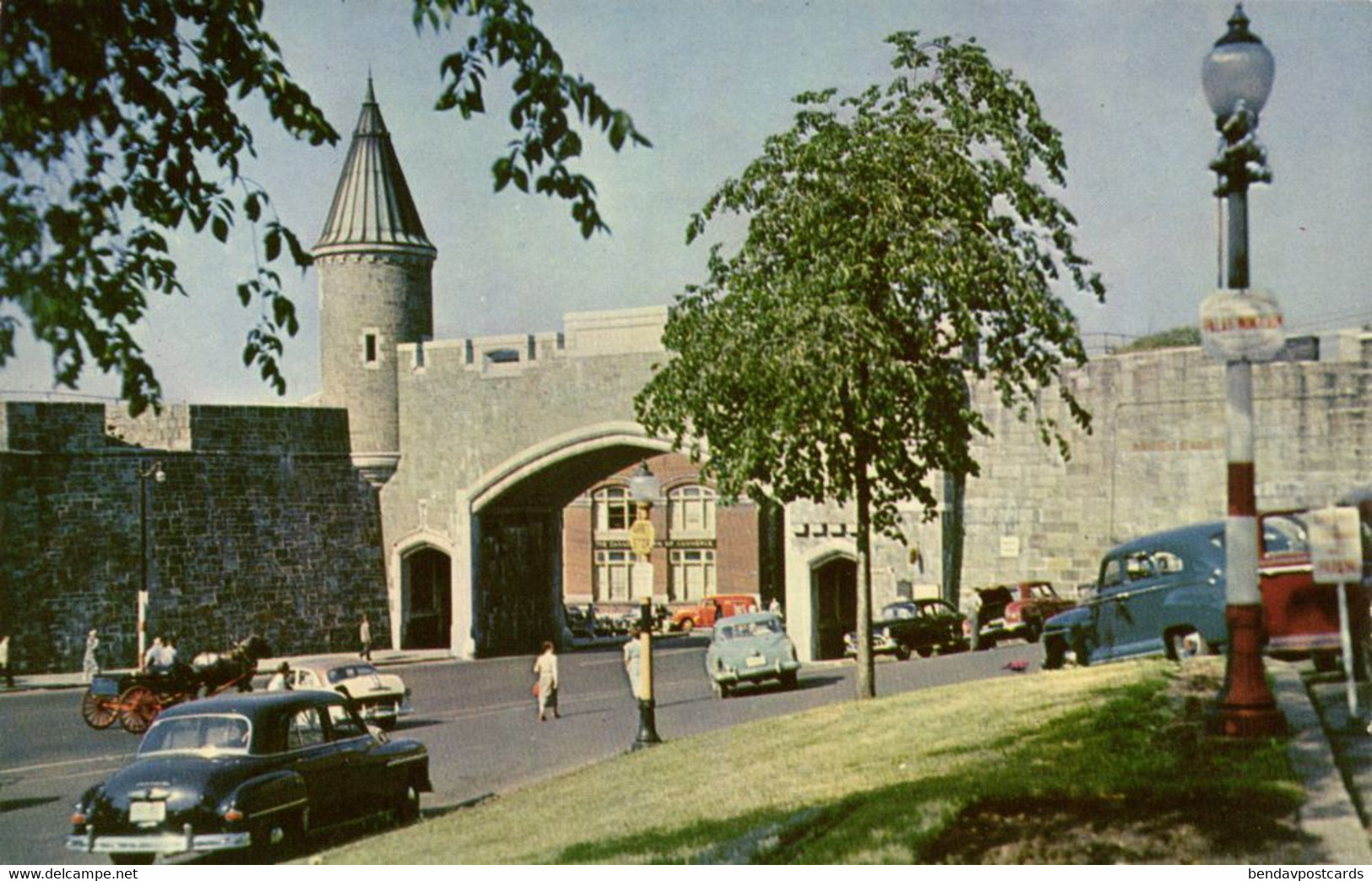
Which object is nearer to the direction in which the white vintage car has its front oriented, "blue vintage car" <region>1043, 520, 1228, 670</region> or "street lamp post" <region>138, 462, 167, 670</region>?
the blue vintage car

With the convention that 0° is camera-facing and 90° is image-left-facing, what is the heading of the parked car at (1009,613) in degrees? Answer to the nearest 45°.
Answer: approximately 45°

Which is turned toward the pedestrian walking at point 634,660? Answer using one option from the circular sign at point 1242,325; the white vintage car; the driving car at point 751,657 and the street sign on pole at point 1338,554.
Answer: the white vintage car
